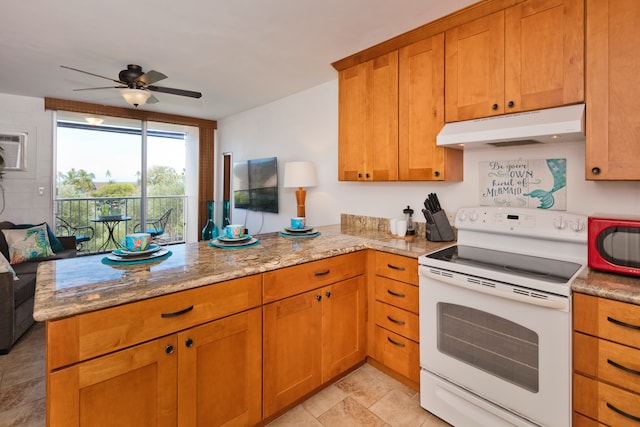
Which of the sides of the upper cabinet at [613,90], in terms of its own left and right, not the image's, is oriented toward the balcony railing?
right

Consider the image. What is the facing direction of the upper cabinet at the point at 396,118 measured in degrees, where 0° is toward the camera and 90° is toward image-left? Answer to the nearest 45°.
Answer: approximately 45°

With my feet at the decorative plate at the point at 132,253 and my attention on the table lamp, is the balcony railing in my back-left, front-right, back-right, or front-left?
front-left

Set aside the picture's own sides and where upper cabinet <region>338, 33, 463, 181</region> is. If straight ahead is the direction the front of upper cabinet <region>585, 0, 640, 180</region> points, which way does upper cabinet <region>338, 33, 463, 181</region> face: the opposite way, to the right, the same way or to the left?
the same way

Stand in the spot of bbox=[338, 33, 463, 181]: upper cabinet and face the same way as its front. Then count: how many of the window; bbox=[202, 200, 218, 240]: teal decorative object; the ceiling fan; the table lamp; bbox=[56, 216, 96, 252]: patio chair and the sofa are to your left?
0

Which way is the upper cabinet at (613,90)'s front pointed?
toward the camera

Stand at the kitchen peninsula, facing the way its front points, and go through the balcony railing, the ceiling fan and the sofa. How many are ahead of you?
0

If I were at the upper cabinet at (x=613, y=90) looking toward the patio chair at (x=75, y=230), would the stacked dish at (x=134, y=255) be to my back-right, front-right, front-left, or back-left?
front-left

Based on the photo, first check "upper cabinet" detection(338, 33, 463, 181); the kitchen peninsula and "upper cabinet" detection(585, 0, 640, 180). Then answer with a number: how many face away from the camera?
0

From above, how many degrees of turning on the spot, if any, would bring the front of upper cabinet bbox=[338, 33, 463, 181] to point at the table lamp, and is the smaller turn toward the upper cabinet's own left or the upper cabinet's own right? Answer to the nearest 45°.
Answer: approximately 90° to the upper cabinet's own right

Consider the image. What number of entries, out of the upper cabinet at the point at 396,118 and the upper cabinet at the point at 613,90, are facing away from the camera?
0

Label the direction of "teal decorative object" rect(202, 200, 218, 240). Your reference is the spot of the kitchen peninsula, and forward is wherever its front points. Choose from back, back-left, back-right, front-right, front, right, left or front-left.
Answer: back-left

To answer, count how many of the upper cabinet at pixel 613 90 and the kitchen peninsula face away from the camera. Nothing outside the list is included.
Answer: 0

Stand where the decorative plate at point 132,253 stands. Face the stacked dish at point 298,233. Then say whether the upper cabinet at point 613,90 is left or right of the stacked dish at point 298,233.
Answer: right

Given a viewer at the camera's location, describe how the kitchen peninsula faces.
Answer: facing the viewer and to the right of the viewer

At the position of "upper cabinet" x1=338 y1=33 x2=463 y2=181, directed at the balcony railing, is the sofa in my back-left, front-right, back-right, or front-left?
front-left
